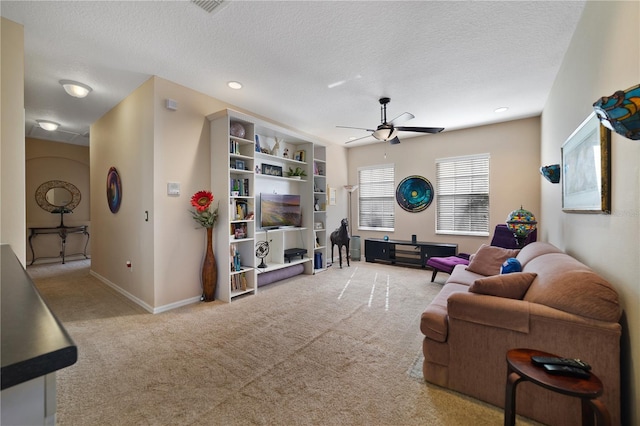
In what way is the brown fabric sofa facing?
to the viewer's left

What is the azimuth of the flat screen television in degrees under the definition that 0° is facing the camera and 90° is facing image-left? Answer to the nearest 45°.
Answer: approximately 315°

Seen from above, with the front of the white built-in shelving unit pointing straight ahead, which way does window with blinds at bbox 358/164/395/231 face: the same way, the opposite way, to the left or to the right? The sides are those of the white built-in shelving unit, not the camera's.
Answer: to the right

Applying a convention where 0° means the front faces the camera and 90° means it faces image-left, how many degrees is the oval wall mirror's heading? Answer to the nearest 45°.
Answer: approximately 0°

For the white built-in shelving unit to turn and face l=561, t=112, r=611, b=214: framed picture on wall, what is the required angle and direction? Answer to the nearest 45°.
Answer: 0° — it already faces it

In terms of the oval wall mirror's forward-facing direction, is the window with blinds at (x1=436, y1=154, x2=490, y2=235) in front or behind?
in front

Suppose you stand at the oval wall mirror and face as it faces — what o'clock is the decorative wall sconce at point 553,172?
The decorative wall sconce is roughly at 11 o'clock from the oval wall mirror.

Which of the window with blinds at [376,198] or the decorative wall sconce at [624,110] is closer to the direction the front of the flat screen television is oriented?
the decorative wall sconce

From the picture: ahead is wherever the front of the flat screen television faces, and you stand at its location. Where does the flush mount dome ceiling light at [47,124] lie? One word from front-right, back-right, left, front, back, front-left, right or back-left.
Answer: back-right

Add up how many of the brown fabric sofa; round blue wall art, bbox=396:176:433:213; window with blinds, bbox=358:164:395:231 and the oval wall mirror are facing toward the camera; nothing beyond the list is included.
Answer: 3

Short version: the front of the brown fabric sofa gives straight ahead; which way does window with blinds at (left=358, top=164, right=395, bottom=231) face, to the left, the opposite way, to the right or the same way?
to the left

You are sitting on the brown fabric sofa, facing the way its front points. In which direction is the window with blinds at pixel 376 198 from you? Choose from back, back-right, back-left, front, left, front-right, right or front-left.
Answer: front-right

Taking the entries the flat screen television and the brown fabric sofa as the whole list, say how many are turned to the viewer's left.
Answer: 1
